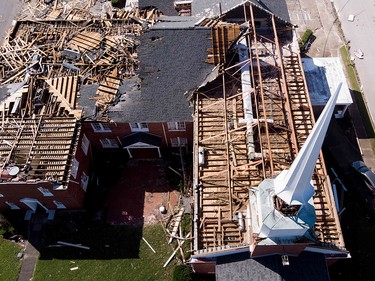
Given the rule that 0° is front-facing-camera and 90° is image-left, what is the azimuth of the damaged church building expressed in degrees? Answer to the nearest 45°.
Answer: approximately 0°

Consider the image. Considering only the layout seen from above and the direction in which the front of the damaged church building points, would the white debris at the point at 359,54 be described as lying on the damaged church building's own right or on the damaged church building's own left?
on the damaged church building's own left
